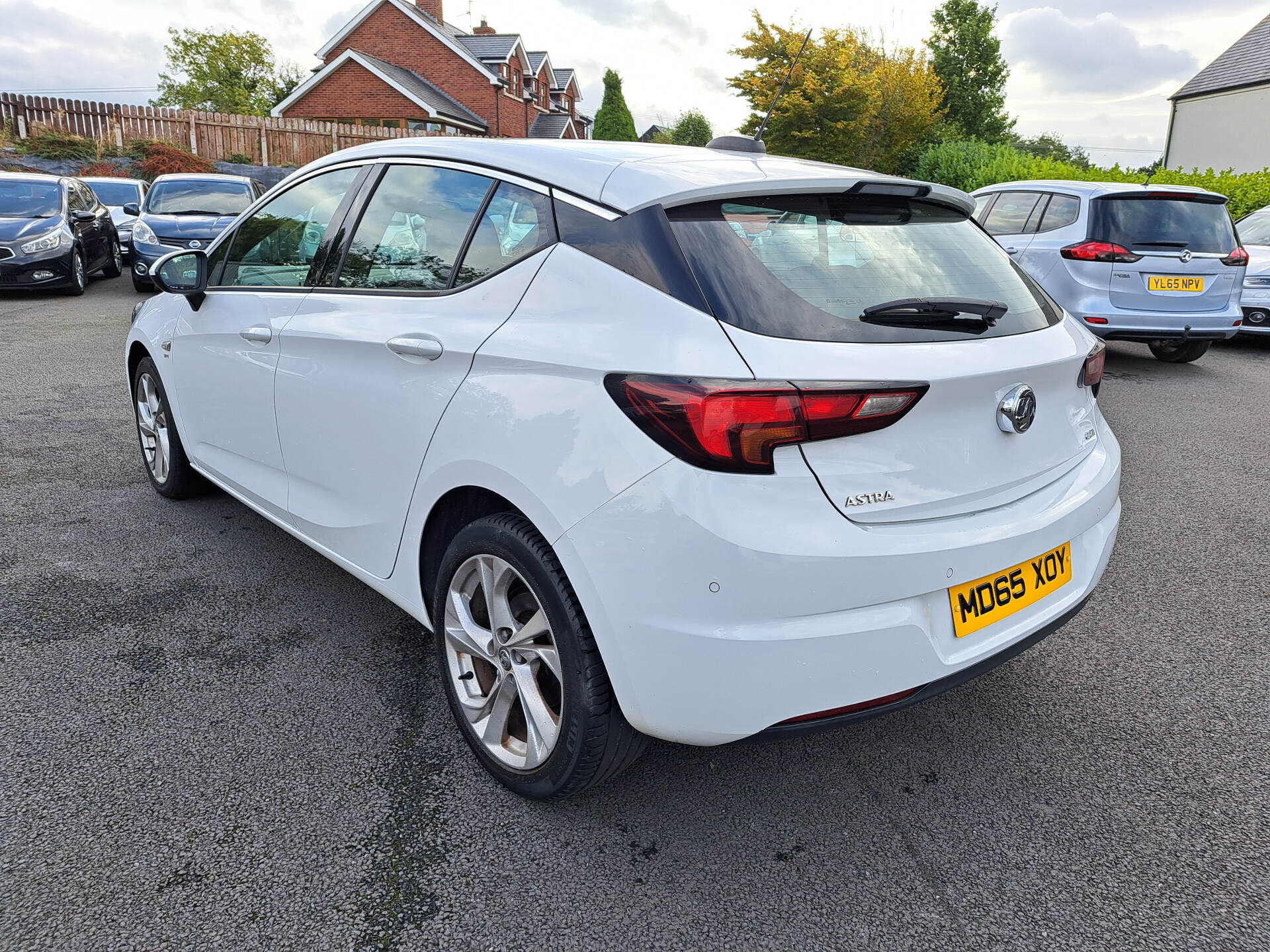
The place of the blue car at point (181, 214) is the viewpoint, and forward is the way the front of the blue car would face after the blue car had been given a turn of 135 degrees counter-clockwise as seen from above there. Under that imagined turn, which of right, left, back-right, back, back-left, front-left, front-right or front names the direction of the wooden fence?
front-left

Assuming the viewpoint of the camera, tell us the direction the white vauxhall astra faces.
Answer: facing away from the viewer and to the left of the viewer

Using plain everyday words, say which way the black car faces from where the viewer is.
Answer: facing the viewer and to the left of the viewer

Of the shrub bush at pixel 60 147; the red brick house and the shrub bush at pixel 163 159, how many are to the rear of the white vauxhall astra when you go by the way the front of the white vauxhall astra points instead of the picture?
0

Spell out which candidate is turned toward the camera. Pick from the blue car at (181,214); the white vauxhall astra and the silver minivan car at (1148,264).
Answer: the blue car

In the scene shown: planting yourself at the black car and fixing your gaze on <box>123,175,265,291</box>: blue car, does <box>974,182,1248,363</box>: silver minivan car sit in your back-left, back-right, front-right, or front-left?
front-right

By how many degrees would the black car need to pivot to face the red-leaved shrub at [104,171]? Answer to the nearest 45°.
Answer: approximately 135° to its right

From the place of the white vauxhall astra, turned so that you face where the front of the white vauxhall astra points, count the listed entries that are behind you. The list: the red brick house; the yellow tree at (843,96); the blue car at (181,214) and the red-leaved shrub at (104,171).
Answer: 0

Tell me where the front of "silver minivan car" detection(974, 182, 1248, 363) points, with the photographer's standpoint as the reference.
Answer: facing away from the viewer and to the left of the viewer

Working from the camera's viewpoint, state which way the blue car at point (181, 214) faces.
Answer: facing the viewer

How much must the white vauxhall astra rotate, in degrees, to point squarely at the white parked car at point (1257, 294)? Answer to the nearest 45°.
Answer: approximately 90° to its right

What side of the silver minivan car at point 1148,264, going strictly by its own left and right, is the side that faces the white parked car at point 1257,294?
right

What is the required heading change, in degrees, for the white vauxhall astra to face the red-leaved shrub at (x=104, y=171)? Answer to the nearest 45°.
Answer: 0° — it already faces it

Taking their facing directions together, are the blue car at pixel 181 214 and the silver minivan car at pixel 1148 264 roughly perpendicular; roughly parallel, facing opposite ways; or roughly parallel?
roughly parallel, facing opposite ways

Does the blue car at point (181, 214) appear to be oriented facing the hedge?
no

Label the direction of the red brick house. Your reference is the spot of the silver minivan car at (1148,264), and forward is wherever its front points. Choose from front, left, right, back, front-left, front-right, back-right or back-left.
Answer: front

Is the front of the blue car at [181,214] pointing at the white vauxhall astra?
yes
